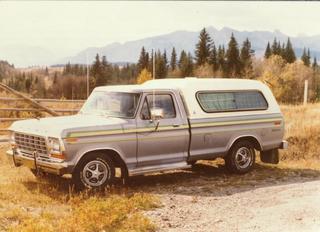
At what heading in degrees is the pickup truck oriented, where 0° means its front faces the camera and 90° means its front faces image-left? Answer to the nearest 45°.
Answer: approximately 45°
